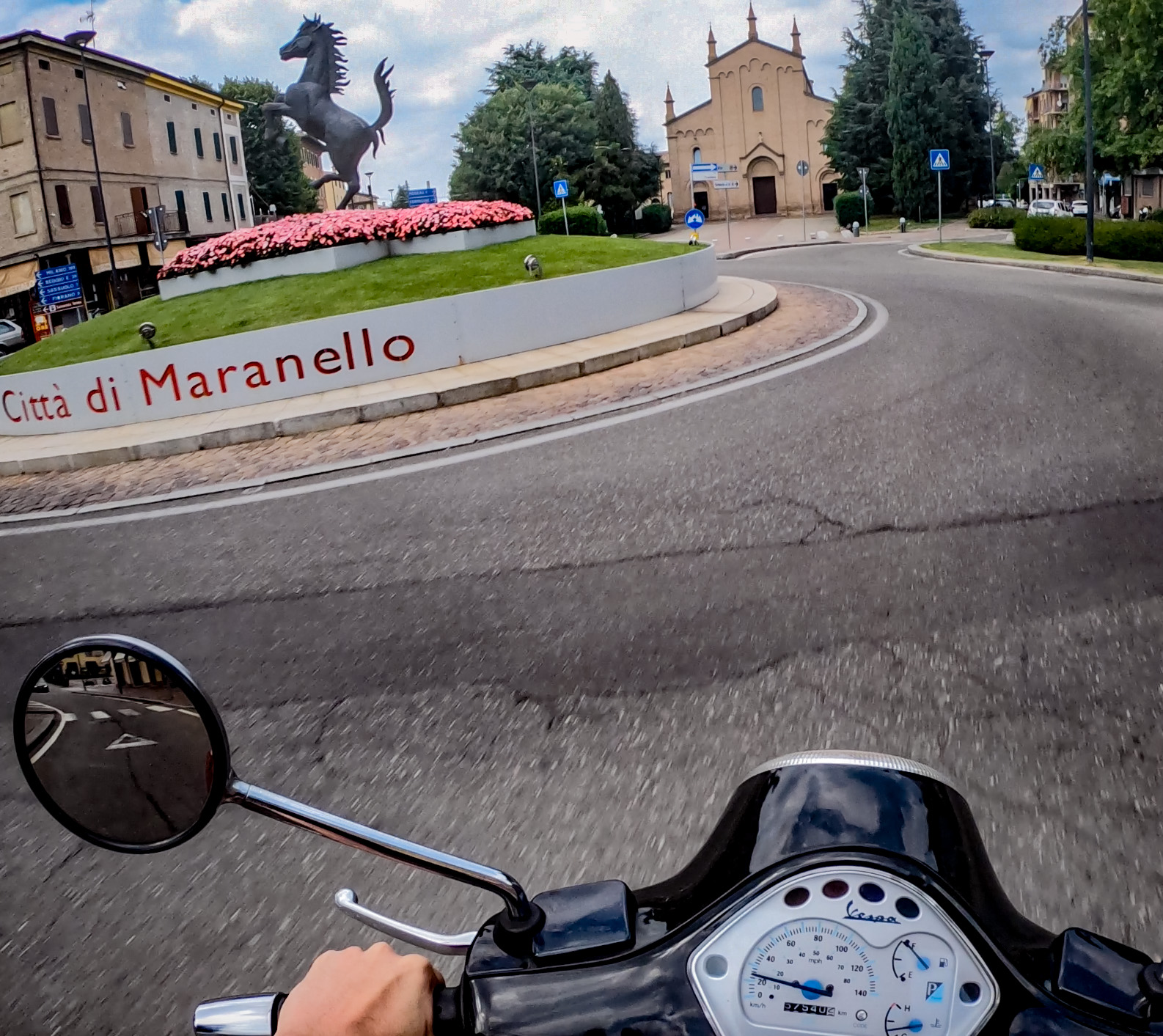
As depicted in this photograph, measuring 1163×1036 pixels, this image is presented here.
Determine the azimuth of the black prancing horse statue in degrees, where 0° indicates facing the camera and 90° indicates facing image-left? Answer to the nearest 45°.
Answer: approximately 90°

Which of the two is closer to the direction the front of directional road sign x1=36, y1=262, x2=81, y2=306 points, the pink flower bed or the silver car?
the pink flower bed

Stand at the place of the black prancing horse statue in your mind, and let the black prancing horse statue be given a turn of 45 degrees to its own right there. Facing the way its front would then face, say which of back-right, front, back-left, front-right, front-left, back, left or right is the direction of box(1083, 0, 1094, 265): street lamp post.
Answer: back-right

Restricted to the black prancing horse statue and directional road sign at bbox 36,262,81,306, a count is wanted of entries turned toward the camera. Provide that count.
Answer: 1

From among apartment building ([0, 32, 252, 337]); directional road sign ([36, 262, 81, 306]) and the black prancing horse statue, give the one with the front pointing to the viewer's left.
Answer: the black prancing horse statue

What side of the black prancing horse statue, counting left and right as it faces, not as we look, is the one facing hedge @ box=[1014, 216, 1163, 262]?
back

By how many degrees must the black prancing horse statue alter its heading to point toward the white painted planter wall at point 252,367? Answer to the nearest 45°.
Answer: approximately 90° to its left

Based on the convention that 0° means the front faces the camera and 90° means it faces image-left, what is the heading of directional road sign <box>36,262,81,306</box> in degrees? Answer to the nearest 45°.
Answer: approximately 0°

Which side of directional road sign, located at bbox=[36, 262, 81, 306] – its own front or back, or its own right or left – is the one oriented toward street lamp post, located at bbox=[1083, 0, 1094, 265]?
left

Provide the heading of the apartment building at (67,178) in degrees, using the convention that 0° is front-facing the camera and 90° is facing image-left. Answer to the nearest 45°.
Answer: approximately 315°

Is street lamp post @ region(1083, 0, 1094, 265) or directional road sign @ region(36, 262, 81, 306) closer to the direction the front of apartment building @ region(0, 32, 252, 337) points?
the street lamp post
